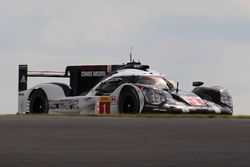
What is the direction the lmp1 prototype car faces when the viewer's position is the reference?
facing the viewer and to the right of the viewer
